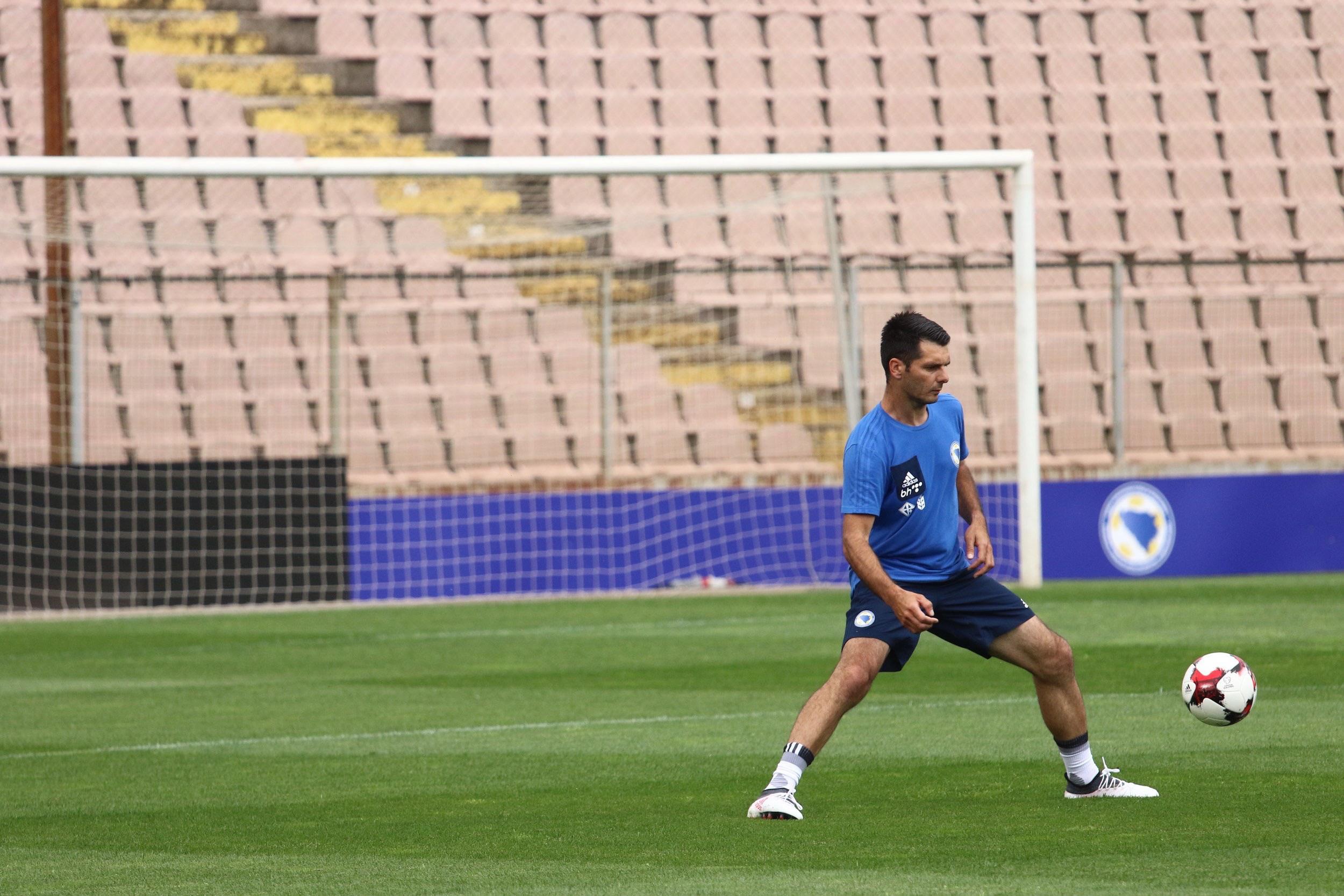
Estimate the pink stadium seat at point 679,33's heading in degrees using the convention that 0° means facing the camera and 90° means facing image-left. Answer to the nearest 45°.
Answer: approximately 0°

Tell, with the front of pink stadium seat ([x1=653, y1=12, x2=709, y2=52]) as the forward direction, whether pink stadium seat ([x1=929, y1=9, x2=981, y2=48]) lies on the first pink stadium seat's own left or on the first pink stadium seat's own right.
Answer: on the first pink stadium seat's own left

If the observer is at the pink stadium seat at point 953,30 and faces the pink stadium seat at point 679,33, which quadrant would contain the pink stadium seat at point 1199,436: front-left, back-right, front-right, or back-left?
back-left

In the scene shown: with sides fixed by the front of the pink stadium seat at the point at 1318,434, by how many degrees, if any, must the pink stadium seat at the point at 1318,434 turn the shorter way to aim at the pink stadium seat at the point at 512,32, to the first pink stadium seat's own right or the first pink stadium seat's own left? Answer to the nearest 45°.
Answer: approximately 90° to the first pink stadium seat's own right

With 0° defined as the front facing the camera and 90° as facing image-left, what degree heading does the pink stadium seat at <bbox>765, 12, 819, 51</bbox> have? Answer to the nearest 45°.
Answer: approximately 0°

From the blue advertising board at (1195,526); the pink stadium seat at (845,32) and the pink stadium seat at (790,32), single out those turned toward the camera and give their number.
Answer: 3

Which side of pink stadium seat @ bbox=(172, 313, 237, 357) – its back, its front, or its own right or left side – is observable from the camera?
front

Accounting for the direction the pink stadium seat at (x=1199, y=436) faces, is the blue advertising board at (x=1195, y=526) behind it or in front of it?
in front

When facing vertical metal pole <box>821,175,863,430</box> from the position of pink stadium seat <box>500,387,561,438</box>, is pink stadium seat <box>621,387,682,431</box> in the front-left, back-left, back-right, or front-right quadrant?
front-left

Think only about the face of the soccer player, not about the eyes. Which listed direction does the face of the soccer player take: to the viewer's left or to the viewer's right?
to the viewer's right

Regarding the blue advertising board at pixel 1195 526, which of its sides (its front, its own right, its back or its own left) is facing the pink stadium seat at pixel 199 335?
right
